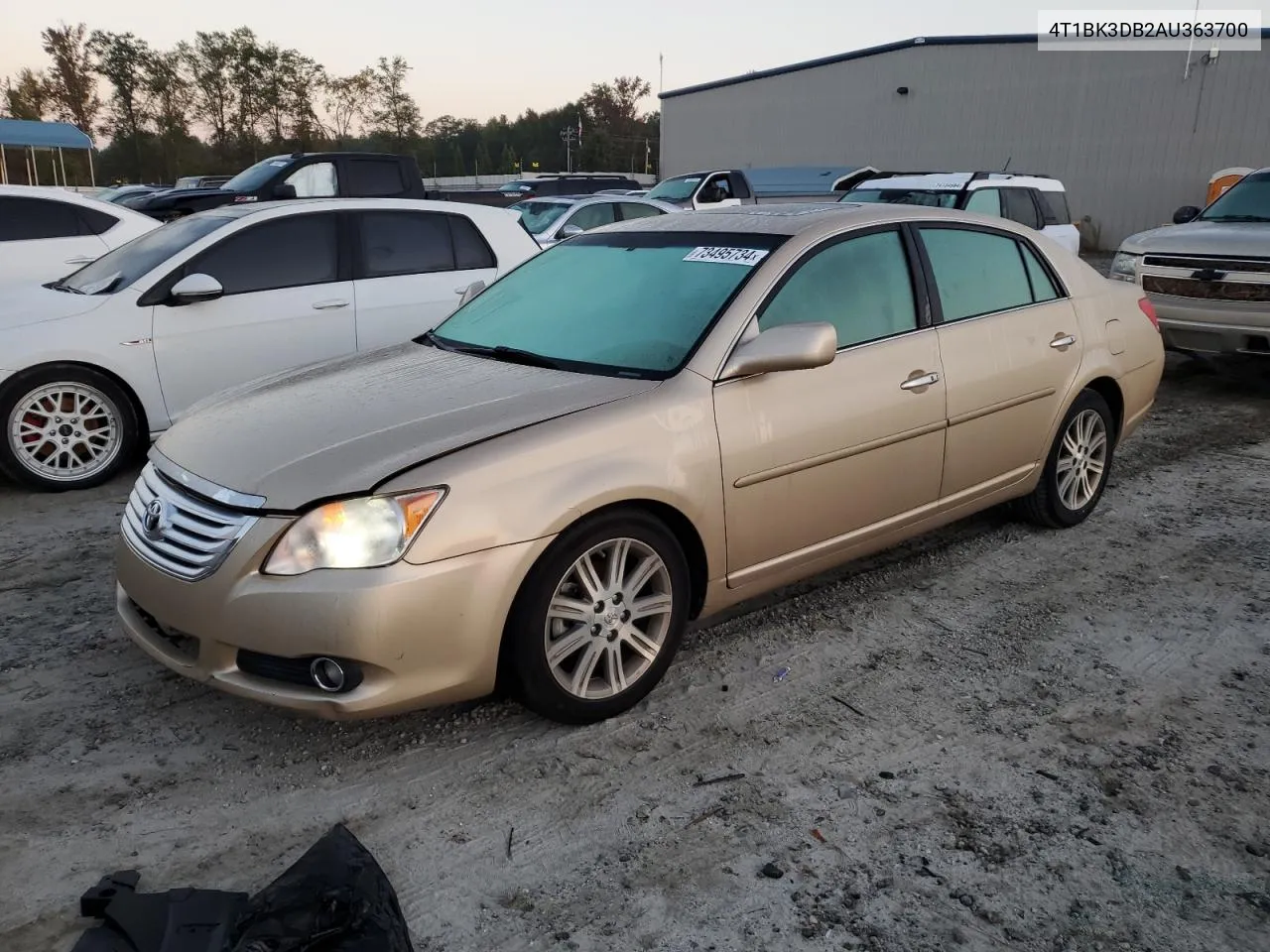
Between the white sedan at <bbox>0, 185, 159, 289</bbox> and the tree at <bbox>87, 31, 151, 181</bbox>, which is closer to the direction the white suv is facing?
the white sedan

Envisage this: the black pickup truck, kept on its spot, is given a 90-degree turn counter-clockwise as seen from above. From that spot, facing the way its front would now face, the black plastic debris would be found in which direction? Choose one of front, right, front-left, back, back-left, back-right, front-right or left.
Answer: front-right

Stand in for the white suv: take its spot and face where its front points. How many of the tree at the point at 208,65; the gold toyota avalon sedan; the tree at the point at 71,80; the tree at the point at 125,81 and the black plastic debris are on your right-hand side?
3

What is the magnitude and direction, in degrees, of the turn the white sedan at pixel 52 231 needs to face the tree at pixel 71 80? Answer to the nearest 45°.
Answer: approximately 90° to its right

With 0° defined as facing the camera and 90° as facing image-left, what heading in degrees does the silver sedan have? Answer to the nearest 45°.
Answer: approximately 45°

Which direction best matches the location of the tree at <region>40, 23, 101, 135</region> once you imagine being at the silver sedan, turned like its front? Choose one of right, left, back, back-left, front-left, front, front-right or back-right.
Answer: right

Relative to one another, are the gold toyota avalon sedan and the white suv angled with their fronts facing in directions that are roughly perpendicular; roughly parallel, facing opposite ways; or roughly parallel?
roughly parallel

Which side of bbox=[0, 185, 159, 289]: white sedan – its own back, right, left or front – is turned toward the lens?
left

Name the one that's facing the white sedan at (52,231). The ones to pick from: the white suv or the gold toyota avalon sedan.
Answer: the white suv

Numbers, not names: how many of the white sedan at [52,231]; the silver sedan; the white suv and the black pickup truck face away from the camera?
0

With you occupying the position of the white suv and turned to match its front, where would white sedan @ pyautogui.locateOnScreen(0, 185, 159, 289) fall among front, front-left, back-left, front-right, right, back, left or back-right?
front

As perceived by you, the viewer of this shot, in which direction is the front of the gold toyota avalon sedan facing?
facing the viewer and to the left of the viewer

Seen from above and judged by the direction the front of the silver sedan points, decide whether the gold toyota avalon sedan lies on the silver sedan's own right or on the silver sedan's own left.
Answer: on the silver sedan's own left

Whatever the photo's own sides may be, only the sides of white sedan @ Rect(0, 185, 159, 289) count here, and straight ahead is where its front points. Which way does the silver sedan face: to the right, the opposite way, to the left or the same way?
the same way

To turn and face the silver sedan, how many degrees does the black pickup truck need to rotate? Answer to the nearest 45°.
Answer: approximately 135° to its left

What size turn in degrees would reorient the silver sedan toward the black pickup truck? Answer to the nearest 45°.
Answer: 0° — it already faces it

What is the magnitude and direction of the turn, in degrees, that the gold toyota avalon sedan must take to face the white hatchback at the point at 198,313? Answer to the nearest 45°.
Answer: approximately 90° to its right

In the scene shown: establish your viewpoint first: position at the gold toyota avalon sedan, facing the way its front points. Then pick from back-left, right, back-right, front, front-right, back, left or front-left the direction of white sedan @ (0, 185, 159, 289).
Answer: right

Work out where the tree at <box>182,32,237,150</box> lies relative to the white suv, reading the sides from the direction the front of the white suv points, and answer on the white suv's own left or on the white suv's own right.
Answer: on the white suv's own right
